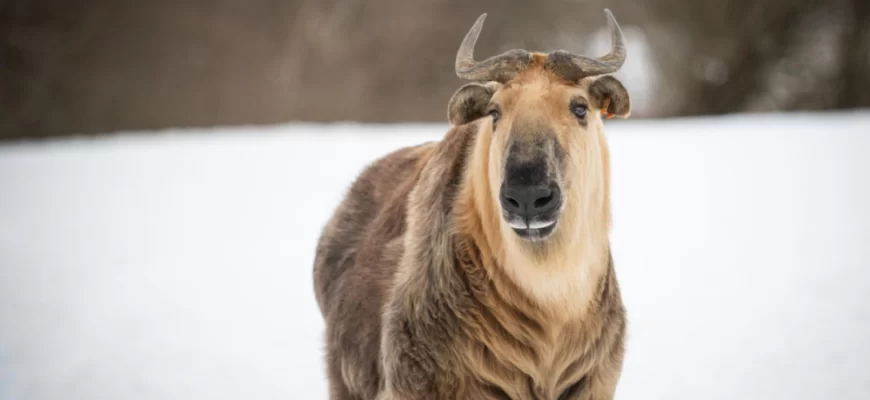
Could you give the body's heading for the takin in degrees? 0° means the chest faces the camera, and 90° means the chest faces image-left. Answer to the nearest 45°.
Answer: approximately 315°
